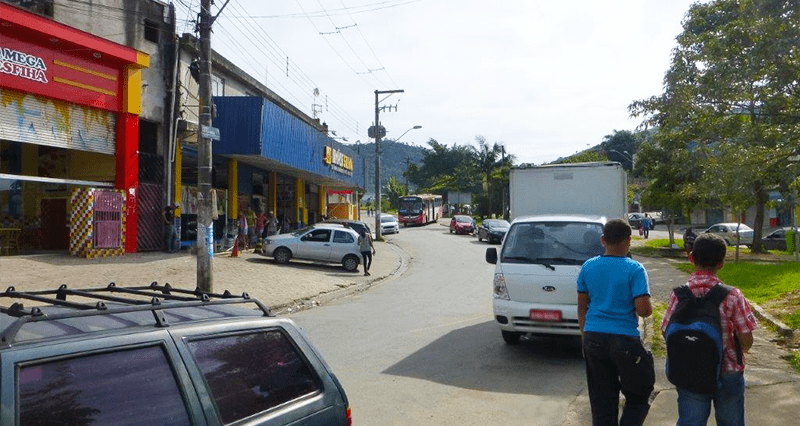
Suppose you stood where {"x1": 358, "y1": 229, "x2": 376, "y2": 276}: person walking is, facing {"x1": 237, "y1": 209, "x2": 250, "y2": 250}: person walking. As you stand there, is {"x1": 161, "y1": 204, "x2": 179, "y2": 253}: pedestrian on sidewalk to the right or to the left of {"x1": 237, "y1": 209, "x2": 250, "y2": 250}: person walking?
left

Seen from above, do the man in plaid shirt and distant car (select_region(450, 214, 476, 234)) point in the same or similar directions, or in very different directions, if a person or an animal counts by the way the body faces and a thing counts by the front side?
very different directions

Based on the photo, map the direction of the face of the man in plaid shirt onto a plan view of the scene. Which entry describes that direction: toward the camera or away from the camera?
away from the camera

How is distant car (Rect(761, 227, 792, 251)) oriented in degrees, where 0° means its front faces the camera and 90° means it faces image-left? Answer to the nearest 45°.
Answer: approximately 90°

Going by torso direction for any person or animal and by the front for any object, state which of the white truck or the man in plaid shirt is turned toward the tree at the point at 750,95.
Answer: the man in plaid shirt

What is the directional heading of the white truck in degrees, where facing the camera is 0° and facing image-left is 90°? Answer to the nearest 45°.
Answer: approximately 0°

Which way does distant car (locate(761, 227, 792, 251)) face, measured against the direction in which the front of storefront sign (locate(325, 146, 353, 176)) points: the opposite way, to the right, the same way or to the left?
the opposite way

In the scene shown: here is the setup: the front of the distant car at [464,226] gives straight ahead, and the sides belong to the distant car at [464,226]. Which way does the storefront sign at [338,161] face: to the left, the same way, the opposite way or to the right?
to the left

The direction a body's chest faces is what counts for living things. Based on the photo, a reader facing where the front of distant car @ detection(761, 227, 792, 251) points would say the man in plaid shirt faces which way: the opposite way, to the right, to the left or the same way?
to the right

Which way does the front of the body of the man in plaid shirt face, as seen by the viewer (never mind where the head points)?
away from the camera

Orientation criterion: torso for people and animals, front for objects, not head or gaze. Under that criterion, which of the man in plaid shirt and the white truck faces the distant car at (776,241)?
the man in plaid shirt

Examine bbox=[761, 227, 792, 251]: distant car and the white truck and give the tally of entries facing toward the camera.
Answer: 1

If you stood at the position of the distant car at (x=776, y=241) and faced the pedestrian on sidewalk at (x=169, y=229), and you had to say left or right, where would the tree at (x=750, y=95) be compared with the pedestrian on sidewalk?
left
